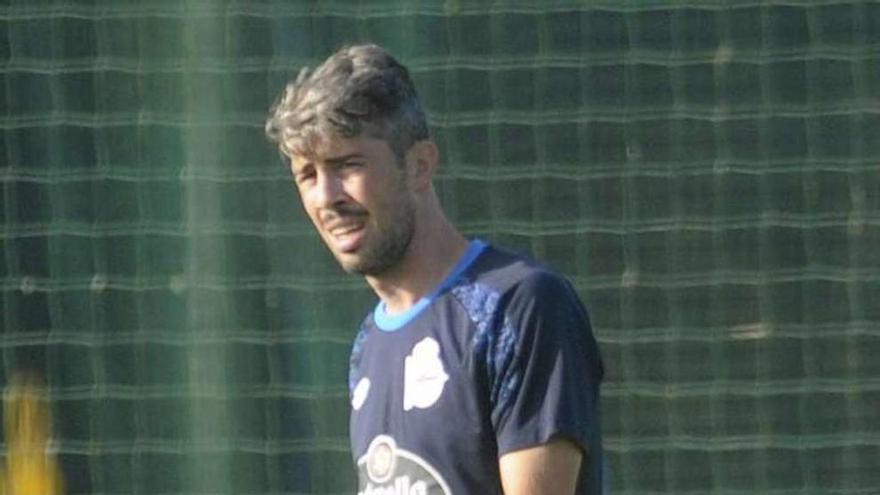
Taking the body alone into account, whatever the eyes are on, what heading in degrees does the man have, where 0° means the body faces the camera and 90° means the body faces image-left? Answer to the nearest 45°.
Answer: approximately 45°

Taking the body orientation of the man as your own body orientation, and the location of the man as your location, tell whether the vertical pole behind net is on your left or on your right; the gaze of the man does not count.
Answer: on your right
